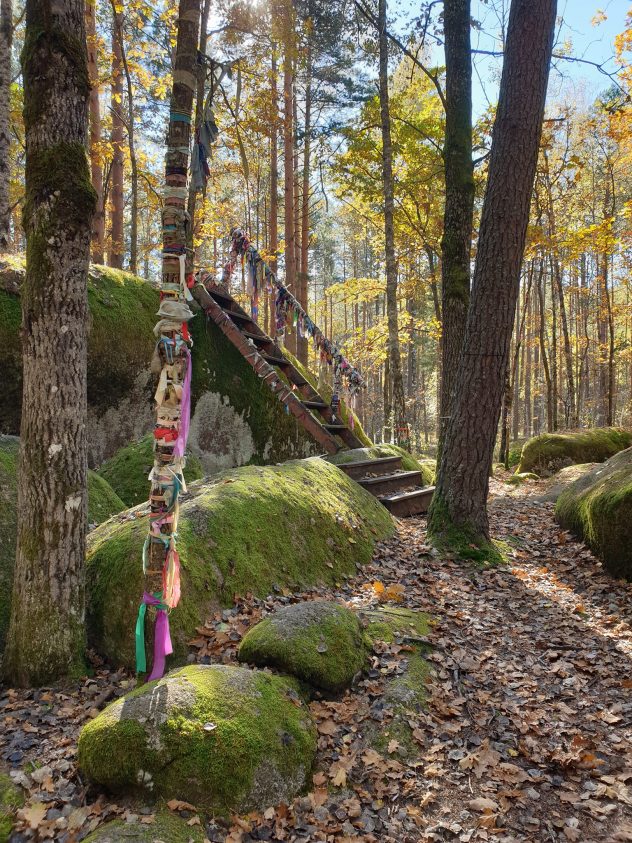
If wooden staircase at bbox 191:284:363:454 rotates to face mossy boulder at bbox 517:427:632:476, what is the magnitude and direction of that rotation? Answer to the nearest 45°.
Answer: approximately 90° to its left

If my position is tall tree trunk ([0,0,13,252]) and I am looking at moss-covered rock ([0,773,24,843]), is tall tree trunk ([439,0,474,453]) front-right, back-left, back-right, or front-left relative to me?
front-left

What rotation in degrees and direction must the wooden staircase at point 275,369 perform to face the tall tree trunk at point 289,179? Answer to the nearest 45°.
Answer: approximately 135° to its left

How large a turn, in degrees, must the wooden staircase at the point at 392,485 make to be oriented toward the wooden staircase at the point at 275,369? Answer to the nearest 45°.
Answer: approximately 135° to its right

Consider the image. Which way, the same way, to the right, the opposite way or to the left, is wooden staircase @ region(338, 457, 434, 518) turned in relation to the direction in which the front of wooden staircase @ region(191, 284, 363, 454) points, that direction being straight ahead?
the same way

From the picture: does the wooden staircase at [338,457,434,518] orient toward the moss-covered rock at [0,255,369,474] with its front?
no

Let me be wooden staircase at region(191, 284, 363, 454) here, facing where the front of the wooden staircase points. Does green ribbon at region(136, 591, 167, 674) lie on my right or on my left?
on my right

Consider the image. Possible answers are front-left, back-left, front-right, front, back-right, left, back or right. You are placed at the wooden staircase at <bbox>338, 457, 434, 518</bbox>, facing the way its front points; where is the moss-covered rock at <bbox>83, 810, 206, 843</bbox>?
front-right

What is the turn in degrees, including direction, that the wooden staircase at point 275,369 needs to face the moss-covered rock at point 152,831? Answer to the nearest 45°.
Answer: approximately 45° to its right

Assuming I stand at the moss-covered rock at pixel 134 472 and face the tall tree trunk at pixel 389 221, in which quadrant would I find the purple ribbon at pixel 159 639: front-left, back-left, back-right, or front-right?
back-right

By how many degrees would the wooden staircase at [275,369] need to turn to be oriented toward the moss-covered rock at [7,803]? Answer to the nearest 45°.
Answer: approximately 45° to its right

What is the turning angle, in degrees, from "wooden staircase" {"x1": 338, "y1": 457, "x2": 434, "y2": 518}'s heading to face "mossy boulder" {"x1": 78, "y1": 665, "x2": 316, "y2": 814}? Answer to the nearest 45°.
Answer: approximately 45° to its right

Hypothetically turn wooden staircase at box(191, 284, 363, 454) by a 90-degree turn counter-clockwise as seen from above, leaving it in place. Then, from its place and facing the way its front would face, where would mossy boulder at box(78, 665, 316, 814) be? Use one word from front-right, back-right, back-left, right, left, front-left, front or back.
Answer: back-right

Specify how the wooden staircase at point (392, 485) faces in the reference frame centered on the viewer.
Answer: facing the viewer and to the right of the viewer

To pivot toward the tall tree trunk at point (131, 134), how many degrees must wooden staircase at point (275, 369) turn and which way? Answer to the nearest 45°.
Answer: approximately 180°

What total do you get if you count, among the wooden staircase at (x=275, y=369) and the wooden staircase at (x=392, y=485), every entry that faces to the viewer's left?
0
